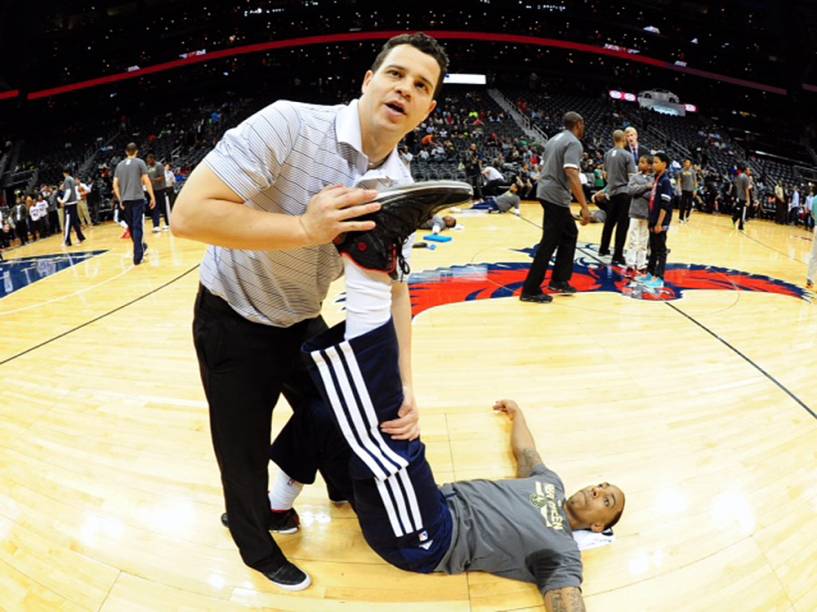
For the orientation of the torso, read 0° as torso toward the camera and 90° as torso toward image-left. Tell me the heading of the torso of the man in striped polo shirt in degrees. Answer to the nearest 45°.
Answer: approximately 315°

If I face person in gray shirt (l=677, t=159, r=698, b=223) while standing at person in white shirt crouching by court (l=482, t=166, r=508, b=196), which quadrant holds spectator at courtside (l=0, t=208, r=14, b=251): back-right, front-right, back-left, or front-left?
back-right

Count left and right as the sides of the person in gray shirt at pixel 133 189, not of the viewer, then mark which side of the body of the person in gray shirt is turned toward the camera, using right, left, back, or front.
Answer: back

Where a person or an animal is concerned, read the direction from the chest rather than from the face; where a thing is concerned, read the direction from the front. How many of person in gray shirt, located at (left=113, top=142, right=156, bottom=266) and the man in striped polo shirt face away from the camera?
1

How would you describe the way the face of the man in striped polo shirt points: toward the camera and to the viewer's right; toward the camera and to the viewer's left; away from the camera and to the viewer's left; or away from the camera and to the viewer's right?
toward the camera and to the viewer's right

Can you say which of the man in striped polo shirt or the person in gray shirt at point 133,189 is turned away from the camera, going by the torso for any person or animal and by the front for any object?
the person in gray shirt
